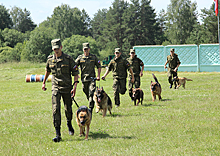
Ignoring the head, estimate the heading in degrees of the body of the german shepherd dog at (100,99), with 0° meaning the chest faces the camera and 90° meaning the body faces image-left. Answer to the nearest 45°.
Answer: approximately 45°

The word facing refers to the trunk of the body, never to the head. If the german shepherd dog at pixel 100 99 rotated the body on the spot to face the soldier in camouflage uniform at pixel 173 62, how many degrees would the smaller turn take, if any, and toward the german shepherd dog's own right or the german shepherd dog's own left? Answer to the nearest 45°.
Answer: approximately 180°

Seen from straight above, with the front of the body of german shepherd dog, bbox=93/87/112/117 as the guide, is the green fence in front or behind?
behind

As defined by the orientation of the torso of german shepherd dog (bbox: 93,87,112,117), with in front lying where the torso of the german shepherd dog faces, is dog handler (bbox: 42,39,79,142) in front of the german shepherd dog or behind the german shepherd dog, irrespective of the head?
in front

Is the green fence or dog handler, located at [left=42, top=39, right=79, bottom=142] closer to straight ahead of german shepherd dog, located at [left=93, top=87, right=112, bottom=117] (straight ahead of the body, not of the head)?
the dog handler
